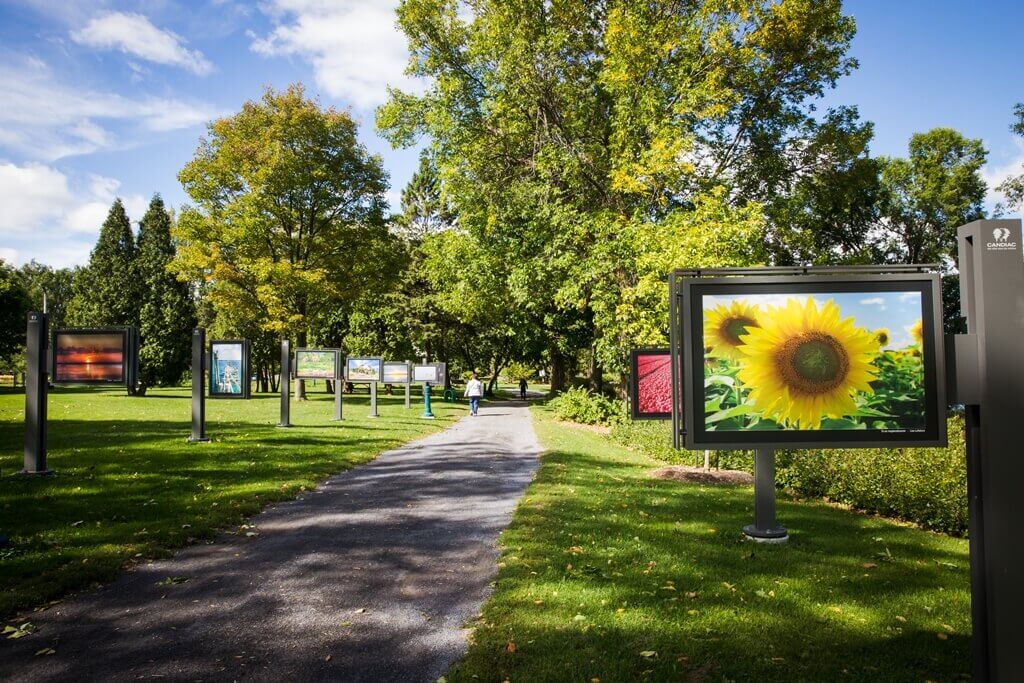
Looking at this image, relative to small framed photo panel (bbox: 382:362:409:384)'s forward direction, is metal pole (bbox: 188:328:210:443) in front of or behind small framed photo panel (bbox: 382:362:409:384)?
in front

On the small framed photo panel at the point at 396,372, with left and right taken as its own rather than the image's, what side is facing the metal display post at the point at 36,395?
front

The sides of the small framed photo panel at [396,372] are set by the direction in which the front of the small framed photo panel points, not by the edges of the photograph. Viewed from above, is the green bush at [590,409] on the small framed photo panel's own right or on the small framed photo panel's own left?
on the small framed photo panel's own left

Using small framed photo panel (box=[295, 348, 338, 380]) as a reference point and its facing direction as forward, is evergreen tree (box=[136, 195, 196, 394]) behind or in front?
behind

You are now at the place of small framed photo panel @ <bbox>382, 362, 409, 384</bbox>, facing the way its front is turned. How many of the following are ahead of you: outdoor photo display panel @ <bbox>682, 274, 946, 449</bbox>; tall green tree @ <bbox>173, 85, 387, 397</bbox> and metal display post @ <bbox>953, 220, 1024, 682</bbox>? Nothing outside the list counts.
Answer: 2

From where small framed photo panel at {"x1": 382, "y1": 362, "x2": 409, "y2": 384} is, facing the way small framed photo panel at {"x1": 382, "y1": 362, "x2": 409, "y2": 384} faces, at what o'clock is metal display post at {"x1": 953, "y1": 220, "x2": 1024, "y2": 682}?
The metal display post is roughly at 12 o'clock from the small framed photo panel.

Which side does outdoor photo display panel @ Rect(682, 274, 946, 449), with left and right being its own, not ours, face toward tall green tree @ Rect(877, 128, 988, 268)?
back
